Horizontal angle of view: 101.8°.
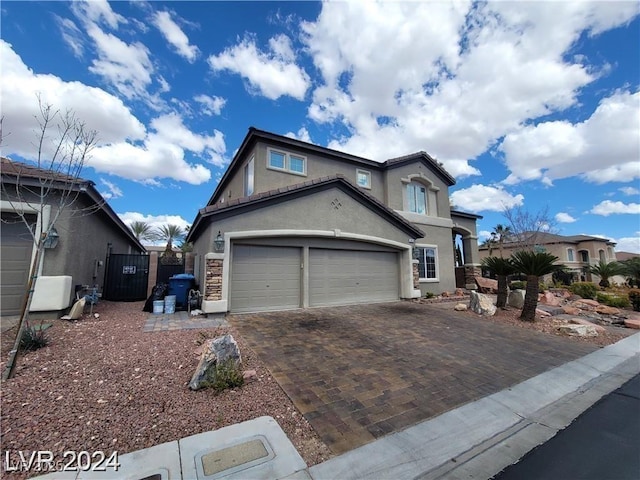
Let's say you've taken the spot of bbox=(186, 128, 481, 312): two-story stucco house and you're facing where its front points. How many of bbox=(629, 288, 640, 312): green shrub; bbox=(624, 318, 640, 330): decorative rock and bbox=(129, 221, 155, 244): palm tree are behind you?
1

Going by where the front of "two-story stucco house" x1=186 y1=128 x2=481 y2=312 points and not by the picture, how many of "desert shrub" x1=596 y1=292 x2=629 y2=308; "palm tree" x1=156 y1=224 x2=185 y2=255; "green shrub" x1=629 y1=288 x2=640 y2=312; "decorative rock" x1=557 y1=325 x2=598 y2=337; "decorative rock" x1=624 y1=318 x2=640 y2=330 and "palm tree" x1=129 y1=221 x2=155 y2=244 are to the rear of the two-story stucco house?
2

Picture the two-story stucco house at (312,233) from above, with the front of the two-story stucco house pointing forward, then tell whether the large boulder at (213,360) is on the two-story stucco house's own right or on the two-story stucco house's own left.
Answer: on the two-story stucco house's own right

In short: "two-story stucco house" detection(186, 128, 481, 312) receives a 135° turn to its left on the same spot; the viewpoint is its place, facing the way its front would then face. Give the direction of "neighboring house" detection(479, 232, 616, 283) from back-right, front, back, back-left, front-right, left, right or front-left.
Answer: front-right

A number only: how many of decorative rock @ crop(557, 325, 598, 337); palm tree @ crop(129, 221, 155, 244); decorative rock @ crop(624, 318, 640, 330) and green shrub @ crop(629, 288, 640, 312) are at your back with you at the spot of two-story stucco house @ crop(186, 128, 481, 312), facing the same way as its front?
1

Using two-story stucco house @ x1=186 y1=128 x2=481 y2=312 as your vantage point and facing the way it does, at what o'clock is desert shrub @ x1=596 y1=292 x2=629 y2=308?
The desert shrub is roughly at 10 o'clock from the two-story stucco house.

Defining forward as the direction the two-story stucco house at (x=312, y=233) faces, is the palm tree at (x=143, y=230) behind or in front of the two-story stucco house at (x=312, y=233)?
behind

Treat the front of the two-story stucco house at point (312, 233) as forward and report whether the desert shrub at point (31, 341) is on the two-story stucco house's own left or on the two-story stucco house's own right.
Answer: on the two-story stucco house's own right

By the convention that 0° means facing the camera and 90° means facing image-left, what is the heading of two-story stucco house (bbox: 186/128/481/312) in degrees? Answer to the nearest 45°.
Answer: approximately 315°

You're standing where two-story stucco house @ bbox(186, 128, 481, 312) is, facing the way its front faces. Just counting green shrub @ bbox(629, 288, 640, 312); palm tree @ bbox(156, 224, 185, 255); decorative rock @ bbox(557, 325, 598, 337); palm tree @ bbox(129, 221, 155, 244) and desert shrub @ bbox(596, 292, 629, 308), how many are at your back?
2

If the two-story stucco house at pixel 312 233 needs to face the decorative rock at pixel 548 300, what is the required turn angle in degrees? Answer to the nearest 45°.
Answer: approximately 45° to its left

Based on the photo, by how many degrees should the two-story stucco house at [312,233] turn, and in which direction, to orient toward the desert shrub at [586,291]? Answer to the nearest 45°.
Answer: approximately 45° to its left

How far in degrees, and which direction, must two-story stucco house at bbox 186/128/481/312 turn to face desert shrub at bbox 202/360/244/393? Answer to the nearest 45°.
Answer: approximately 45° to its right
